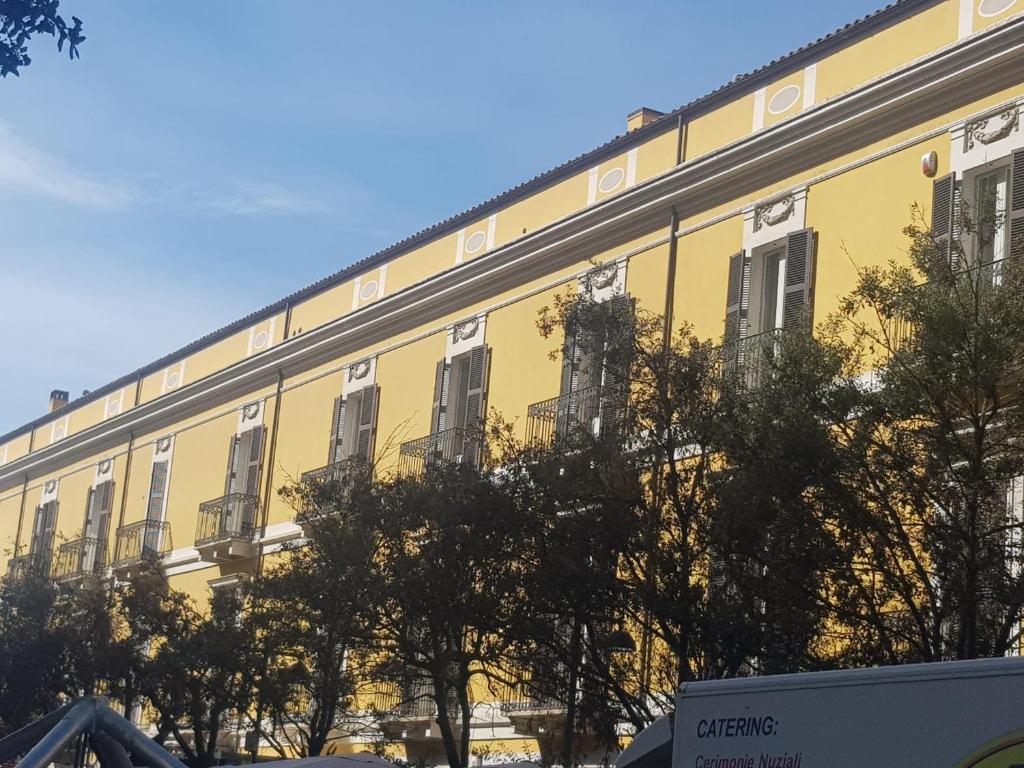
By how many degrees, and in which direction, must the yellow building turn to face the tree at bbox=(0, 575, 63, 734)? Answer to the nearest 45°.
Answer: approximately 90° to its right

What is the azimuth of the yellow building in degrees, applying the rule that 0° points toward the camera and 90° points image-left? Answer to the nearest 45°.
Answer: approximately 45°

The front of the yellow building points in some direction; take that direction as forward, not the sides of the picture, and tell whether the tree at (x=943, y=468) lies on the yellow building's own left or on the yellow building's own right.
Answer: on the yellow building's own left
